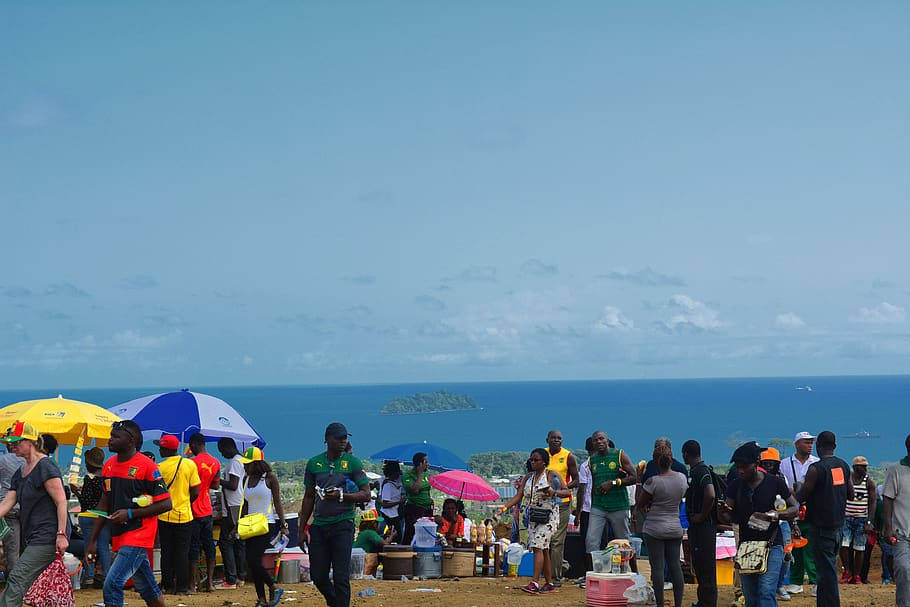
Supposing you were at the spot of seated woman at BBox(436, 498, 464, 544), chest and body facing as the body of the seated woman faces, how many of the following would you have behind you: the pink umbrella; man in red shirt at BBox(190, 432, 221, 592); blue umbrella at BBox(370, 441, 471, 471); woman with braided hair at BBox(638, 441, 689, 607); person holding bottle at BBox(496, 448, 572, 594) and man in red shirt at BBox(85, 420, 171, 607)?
2

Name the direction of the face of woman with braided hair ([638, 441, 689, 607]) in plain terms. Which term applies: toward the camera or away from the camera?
away from the camera

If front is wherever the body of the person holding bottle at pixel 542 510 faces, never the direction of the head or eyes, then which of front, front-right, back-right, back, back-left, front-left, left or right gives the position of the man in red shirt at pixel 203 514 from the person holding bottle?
front-right

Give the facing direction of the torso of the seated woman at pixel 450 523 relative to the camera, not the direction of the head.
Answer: toward the camera

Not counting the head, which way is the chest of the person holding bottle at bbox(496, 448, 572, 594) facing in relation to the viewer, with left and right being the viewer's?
facing the viewer and to the left of the viewer

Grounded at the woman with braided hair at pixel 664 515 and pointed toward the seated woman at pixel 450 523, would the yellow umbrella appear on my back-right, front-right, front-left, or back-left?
front-left

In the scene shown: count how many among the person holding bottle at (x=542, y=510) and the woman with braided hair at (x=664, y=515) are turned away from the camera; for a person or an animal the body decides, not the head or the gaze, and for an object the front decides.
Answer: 1

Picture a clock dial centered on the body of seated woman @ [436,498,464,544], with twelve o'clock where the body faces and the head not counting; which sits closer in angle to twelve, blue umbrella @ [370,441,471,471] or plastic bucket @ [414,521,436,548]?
the plastic bucket

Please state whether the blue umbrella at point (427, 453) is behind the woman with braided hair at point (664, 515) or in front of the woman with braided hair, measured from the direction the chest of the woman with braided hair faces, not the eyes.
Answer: in front

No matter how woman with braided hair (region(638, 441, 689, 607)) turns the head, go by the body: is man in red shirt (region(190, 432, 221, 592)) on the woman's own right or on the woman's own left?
on the woman's own left

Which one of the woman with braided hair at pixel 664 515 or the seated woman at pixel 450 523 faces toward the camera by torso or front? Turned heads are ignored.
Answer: the seated woman

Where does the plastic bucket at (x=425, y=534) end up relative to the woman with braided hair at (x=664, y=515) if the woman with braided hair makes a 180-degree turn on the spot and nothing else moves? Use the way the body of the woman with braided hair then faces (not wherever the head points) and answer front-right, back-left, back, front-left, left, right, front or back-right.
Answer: back-right

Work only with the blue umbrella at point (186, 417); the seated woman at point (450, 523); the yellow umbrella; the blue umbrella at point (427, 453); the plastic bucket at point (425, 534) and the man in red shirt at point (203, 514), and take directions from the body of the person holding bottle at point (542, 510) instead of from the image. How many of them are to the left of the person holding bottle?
0

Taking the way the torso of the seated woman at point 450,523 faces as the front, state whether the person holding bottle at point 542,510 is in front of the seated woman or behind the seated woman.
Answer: in front

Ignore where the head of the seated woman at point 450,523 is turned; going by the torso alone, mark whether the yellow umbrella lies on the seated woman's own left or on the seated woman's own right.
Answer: on the seated woman's own right

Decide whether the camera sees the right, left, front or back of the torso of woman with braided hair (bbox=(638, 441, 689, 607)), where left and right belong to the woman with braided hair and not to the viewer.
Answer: back

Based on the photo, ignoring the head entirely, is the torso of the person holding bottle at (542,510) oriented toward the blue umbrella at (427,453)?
no
